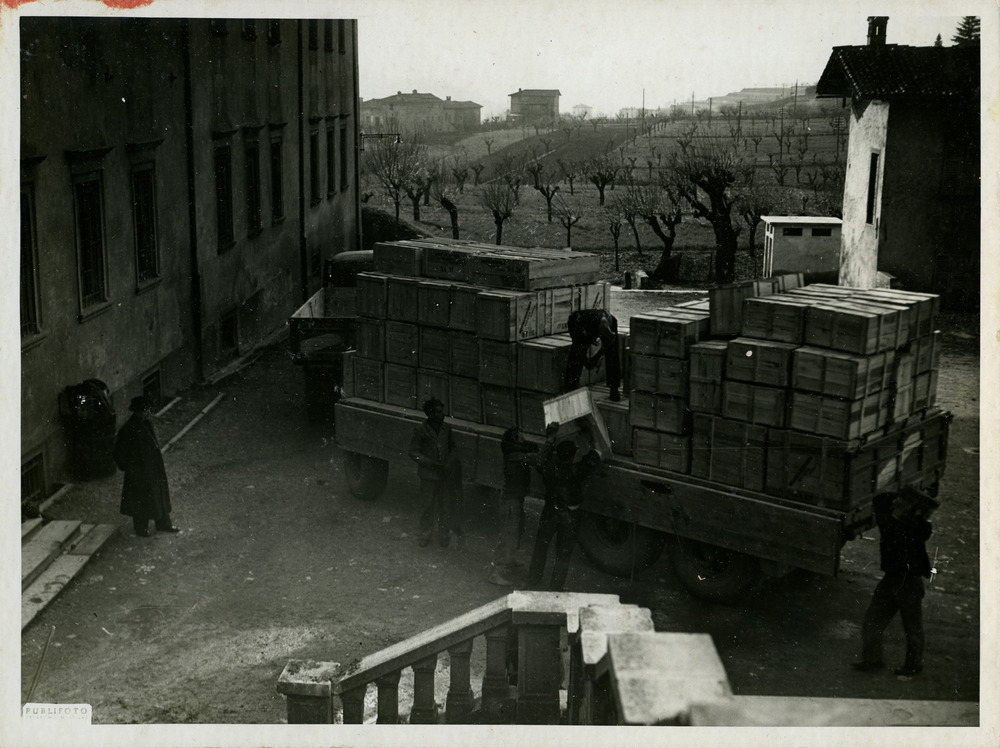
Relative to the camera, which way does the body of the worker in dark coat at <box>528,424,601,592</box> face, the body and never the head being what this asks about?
away from the camera

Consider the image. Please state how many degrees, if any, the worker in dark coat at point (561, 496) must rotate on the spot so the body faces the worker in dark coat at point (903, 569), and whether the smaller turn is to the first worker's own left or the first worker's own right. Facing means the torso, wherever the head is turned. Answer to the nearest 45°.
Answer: approximately 135° to the first worker's own right

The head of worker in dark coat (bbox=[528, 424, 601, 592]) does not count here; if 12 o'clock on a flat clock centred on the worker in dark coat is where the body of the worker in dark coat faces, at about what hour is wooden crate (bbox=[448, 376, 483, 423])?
The wooden crate is roughly at 11 o'clock from the worker in dark coat.
